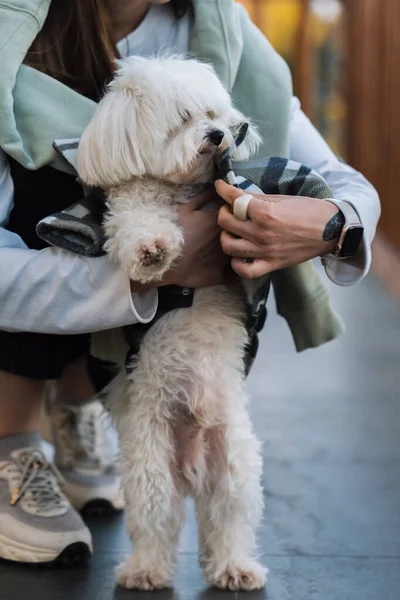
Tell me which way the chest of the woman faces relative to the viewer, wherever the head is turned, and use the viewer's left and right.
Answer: facing the viewer and to the right of the viewer

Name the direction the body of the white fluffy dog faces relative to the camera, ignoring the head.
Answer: toward the camera
